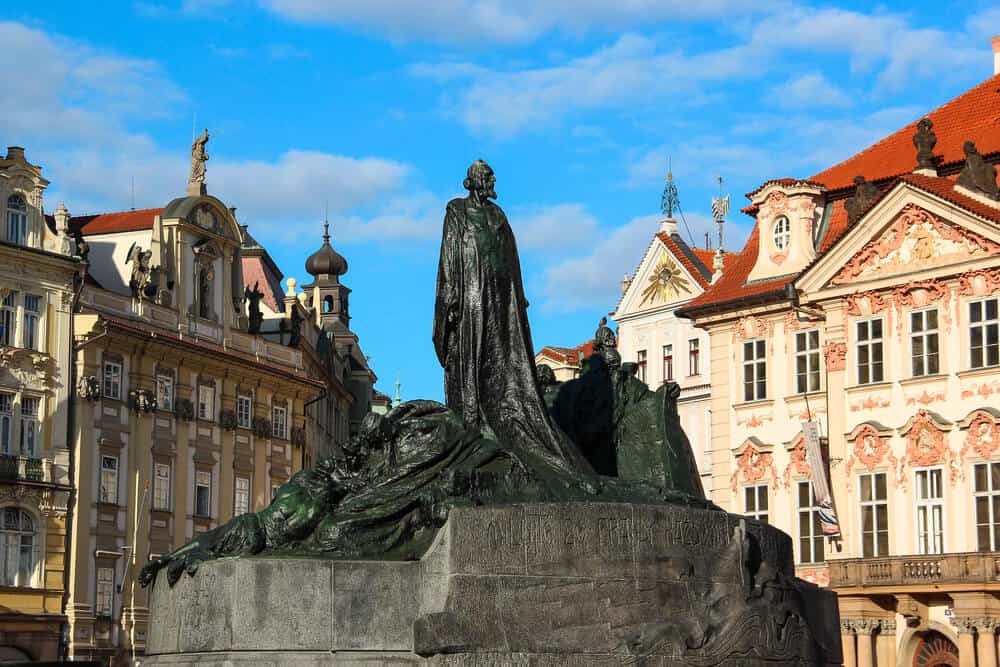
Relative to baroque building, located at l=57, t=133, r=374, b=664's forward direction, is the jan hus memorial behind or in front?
in front

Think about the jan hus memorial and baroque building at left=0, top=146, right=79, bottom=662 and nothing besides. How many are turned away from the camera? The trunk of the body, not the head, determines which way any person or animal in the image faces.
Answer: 0

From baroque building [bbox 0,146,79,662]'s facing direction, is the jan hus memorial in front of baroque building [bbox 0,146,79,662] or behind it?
in front

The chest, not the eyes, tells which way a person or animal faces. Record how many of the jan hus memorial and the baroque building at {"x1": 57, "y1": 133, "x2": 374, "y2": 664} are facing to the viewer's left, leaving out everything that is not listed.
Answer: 0

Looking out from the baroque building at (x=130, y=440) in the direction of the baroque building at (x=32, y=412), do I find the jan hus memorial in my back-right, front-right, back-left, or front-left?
front-left

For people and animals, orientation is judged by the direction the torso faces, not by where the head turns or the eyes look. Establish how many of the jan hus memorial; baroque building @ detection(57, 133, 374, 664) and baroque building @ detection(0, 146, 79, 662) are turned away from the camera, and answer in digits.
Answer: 0

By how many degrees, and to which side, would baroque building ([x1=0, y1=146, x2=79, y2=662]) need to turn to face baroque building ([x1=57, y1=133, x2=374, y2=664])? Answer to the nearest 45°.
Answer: approximately 90° to its left

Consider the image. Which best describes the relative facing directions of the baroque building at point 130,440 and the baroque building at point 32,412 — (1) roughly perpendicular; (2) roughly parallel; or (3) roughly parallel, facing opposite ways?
roughly parallel

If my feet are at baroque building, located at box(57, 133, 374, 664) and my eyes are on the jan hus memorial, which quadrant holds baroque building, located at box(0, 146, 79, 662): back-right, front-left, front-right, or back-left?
front-right

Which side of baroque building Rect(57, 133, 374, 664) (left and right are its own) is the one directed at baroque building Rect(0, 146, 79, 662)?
right

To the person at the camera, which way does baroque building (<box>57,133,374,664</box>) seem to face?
facing the viewer and to the right of the viewer

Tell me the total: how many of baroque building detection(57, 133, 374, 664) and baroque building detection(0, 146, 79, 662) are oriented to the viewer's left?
0

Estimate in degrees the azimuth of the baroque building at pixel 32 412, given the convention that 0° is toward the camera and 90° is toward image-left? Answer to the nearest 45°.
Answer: approximately 315°
